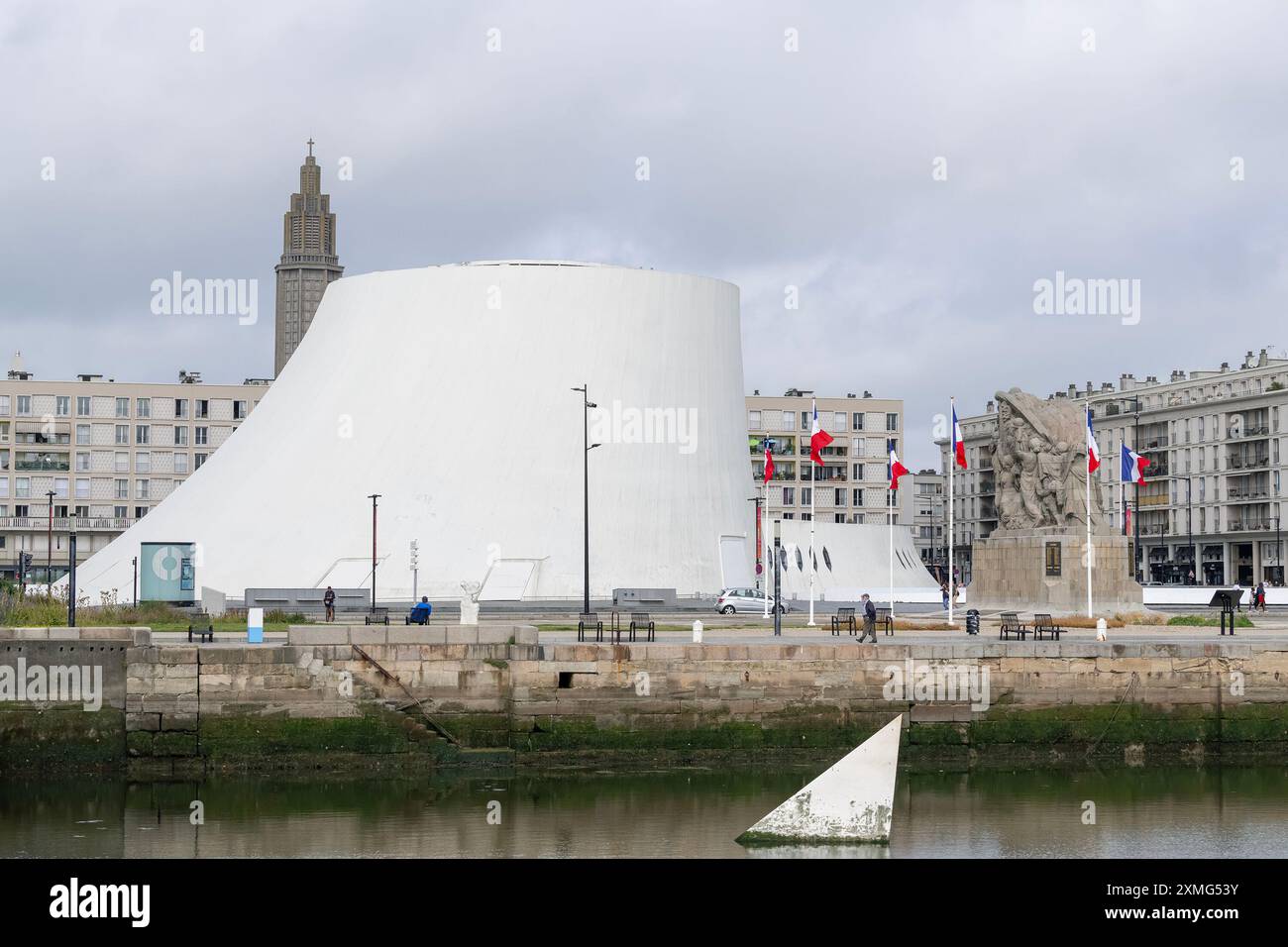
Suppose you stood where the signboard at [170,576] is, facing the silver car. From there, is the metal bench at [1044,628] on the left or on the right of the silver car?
right

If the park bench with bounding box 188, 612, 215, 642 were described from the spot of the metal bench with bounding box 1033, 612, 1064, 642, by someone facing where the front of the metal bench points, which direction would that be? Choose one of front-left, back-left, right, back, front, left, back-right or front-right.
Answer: back-right

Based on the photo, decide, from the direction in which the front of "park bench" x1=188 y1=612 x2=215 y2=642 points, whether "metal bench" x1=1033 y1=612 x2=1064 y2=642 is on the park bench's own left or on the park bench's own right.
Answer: on the park bench's own left

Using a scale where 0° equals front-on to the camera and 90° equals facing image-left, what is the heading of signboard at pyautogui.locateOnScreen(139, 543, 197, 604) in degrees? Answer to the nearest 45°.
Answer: approximately 0°

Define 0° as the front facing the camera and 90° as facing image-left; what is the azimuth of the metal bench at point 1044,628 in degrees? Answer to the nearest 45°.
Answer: approximately 315°

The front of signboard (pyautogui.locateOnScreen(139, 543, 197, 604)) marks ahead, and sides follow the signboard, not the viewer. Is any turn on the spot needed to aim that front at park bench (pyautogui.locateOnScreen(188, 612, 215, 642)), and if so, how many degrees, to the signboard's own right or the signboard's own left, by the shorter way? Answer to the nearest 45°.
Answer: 0° — it already faces it

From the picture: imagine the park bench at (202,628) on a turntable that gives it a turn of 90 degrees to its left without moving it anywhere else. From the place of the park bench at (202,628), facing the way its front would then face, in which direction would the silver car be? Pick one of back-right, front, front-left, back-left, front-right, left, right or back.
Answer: front-left

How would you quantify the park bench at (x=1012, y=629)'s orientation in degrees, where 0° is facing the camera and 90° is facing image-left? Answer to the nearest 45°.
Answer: approximately 315°
